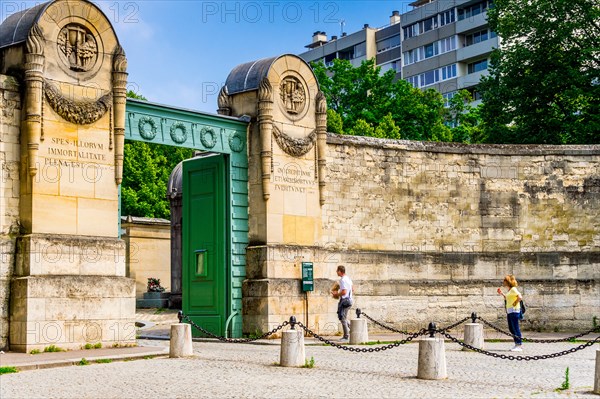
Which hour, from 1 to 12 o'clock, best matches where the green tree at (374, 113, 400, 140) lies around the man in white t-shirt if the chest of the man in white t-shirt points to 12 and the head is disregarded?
The green tree is roughly at 3 o'clock from the man in white t-shirt.

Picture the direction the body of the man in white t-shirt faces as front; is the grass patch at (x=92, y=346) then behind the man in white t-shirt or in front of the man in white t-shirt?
in front

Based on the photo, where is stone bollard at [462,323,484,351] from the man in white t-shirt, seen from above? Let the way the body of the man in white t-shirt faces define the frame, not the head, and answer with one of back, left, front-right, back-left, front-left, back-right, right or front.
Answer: back-left

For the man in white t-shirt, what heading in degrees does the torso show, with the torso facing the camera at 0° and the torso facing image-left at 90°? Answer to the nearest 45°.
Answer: approximately 90°

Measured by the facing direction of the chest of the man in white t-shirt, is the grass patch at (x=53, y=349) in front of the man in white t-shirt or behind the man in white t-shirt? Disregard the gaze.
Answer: in front

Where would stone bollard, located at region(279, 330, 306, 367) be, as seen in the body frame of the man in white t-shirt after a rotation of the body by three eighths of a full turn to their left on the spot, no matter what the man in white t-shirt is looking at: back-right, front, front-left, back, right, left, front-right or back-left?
front-right

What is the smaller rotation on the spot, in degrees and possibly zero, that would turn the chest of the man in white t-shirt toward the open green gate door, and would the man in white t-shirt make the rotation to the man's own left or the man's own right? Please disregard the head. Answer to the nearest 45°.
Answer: approximately 45° to the man's own right

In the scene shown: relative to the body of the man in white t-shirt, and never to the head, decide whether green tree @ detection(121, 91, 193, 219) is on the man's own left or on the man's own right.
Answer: on the man's own right
